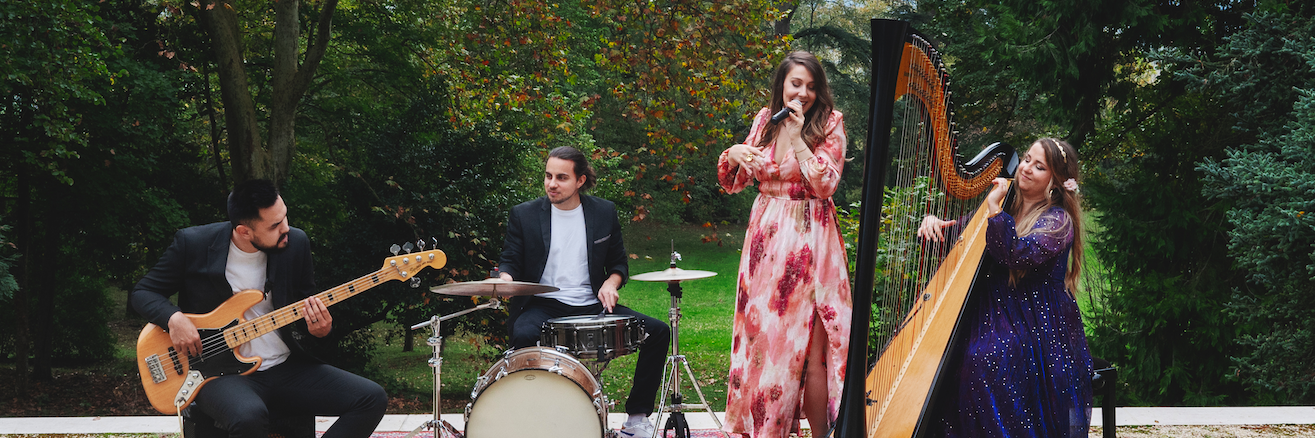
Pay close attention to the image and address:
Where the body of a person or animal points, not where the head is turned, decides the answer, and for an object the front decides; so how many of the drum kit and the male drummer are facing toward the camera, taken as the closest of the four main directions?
2

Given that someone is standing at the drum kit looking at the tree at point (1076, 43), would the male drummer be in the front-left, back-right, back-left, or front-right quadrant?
front-left

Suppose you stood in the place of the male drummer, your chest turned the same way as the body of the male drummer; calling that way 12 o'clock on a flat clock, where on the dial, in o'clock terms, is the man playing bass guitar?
The man playing bass guitar is roughly at 2 o'clock from the male drummer.

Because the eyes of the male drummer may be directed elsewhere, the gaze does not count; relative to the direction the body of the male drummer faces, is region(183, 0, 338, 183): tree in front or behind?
behind

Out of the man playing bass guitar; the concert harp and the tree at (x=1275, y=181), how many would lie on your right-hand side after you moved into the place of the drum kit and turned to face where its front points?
1

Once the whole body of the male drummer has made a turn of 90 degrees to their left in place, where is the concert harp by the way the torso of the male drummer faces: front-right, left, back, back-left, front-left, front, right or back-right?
front-right

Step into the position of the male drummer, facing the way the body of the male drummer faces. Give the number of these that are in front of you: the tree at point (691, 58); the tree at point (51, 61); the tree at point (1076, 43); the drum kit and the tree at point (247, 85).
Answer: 1

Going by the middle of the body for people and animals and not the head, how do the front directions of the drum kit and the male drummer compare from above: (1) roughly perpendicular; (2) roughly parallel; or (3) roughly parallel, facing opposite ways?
roughly parallel

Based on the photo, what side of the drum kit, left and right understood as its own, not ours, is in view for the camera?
front

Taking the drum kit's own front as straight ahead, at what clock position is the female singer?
The female singer is roughly at 10 o'clock from the drum kit.

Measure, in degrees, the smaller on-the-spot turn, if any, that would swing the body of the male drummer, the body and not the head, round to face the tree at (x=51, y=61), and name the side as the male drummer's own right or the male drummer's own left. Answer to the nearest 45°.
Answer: approximately 135° to the male drummer's own right

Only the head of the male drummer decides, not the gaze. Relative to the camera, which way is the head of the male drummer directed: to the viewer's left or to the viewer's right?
to the viewer's left

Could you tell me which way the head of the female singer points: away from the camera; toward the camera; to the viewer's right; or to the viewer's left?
toward the camera

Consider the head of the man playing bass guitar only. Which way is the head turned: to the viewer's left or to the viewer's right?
to the viewer's right

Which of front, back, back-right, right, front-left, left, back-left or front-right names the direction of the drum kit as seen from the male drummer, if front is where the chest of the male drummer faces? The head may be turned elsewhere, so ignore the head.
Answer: front

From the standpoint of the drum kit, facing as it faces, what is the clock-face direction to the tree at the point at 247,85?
The tree is roughly at 5 o'clock from the drum kit.
